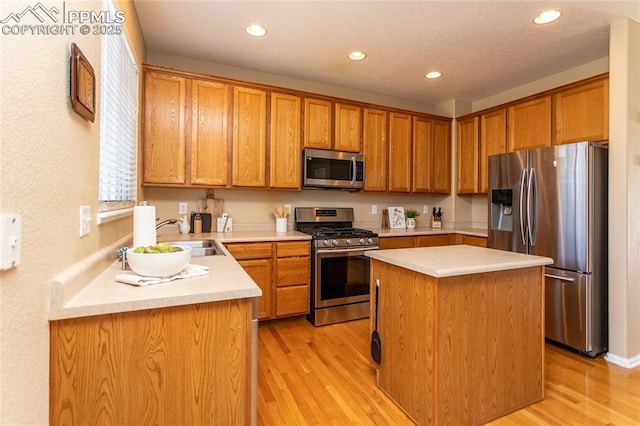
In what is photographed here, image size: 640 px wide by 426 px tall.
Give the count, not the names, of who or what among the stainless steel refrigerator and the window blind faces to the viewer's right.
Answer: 1

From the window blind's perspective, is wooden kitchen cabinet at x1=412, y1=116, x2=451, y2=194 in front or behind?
in front

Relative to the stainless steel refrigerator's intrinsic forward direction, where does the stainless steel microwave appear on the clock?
The stainless steel microwave is roughly at 1 o'clock from the stainless steel refrigerator.

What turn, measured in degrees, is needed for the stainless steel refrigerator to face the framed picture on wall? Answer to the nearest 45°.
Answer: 0° — it already faces it

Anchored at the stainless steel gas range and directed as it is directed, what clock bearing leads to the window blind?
The window blind is roughly at 3 o'clock from the stainless steel gas range.

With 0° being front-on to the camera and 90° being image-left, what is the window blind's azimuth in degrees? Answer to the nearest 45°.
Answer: approximately 270°

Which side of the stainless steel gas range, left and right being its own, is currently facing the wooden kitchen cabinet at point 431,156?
left

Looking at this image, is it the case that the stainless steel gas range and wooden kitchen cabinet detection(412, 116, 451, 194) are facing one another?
no

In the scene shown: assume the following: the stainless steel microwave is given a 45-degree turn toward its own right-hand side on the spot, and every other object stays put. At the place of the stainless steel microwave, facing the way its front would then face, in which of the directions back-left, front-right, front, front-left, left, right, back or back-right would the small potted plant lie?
back-left

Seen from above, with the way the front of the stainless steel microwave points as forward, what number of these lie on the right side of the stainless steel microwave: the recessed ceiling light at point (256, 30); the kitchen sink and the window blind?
3

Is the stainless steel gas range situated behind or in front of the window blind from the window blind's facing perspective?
in front

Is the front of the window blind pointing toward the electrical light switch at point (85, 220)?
no

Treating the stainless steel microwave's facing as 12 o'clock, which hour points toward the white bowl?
The white bowl is roughly at 2 o'clock from the stainless steel microwave.

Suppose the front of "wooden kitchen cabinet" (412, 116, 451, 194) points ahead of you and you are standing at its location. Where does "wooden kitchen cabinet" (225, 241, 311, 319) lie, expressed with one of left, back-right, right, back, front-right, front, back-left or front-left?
right

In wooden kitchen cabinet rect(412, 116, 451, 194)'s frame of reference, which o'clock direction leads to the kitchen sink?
The kitchen sink is roughly at 3 o'clock from the wooden kitchen cabinet.

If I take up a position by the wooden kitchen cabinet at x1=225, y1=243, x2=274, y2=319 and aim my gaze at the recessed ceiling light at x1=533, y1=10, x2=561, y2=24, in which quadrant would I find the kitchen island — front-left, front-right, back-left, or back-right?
front-right

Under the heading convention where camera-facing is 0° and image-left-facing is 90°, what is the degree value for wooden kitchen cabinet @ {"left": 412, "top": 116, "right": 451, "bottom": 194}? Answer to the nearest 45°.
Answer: approximately 315°

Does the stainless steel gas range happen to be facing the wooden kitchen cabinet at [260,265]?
no

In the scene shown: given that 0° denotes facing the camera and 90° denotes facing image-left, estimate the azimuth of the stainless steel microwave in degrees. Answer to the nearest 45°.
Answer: approximately 315°
